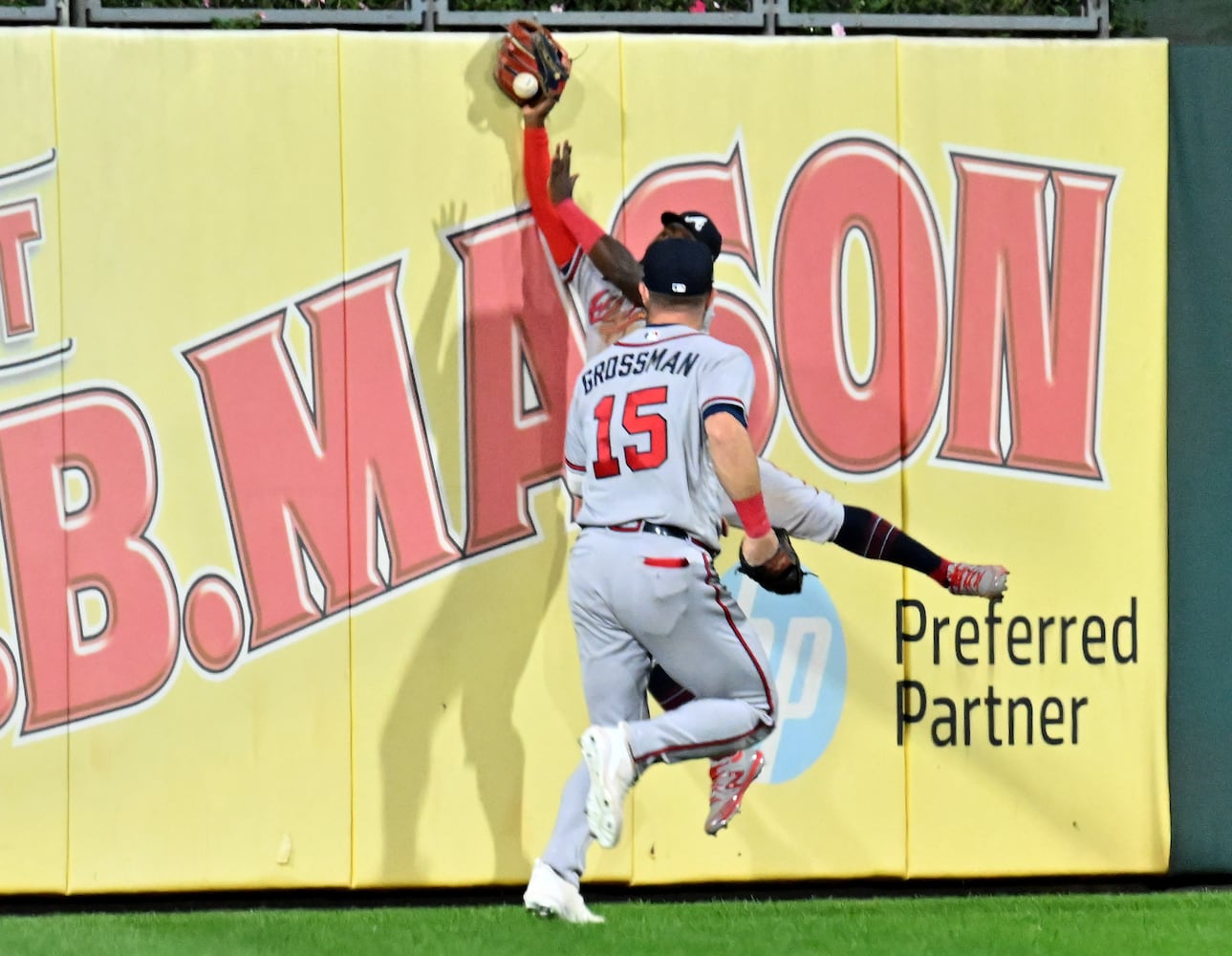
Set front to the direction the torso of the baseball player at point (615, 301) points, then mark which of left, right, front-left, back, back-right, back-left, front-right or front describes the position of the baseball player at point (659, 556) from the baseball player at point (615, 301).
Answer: front-left

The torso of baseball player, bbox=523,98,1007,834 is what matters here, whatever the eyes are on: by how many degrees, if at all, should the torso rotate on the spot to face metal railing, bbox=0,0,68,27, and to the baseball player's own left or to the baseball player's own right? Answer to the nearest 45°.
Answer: approximately 45° to the baseball player's own right

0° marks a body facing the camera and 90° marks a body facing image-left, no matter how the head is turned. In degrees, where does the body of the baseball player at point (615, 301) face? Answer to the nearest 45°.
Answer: approximately 45°

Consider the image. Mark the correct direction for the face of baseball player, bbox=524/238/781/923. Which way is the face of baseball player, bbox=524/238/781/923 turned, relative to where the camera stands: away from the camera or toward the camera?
away from the camera

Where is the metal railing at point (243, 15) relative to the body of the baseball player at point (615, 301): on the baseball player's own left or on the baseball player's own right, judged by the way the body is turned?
on the baseball player's own right
